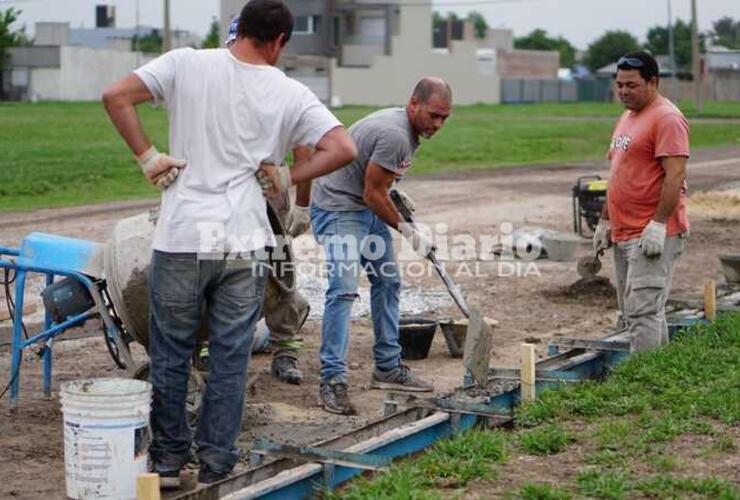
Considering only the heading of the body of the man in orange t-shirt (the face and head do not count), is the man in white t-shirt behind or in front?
in front

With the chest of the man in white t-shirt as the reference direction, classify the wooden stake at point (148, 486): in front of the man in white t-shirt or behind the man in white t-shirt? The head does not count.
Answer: behind

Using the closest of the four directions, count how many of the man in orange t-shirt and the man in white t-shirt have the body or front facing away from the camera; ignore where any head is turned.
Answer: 1

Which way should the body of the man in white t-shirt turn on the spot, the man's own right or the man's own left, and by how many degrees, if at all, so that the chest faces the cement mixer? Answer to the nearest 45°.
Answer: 0° — they already face it

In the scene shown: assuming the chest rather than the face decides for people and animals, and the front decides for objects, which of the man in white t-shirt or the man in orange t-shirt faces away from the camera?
the man in white t-shirt

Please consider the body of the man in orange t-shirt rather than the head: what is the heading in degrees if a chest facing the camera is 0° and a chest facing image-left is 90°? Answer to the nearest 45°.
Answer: approximately 45°

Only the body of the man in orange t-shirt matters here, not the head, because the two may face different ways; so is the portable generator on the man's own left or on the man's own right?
on the man's own right

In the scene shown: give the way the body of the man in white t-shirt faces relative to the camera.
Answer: away from the camera

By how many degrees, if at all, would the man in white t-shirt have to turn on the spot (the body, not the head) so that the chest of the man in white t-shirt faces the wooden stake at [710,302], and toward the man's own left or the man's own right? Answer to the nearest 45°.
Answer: approximately 45° to the man's own right
